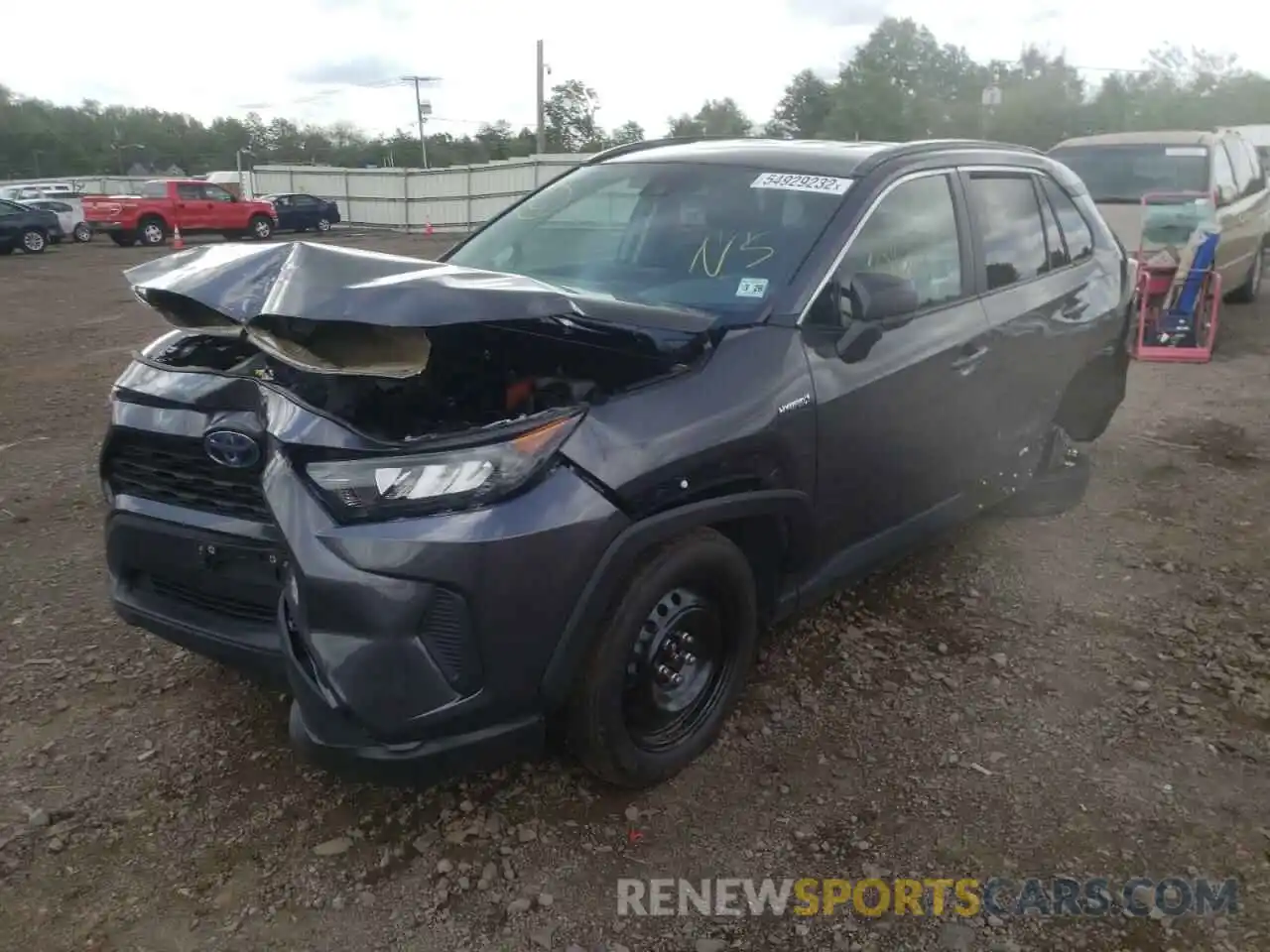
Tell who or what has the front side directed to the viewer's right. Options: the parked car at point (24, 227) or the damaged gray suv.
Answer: the parked car

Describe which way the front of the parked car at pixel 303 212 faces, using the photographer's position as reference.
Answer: facing to the right of the viewer

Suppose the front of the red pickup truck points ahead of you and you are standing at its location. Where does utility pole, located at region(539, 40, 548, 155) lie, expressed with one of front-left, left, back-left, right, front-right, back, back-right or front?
front

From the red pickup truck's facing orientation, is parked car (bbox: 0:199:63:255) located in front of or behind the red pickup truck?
behind

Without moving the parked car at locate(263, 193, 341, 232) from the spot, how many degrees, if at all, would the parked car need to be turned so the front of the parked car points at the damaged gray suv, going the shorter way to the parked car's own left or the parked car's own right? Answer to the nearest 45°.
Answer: approximately 90° to the parked car's own left

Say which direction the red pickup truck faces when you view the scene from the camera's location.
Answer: facing away from the viewer and to the right of the viewer

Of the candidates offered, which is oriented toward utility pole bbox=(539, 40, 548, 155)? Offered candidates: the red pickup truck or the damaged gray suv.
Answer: the red pickup truck

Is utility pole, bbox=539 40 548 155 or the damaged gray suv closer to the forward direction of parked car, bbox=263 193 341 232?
the utility pole

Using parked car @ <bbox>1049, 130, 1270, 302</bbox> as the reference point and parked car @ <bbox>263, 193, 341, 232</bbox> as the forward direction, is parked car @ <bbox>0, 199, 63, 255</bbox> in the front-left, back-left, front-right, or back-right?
front-left
